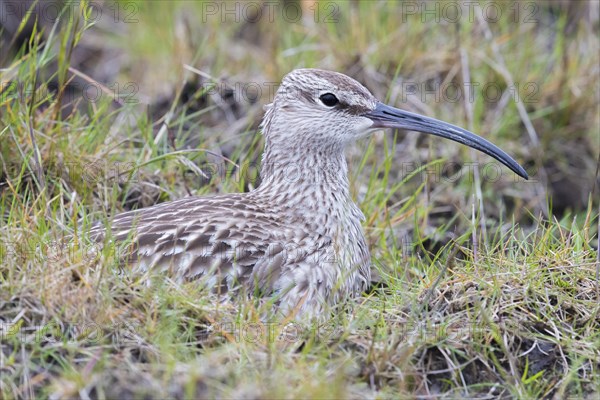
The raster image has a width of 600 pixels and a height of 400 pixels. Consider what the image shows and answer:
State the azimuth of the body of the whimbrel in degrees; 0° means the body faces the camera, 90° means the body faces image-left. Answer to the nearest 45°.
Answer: approximately 270°
